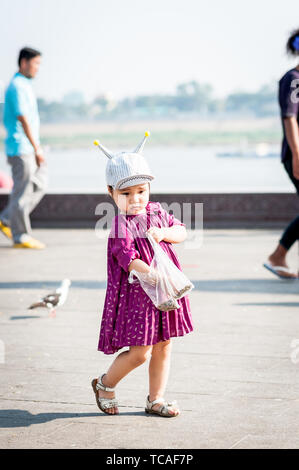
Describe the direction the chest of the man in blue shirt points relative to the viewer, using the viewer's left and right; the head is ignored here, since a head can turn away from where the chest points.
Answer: facing to the right of the viewer

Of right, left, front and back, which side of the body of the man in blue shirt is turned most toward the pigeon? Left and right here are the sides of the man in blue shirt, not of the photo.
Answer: right

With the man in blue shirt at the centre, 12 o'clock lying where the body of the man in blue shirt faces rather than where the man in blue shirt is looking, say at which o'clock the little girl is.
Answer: The little girl is roughly at 3 o'clock from the man in blue shirt.

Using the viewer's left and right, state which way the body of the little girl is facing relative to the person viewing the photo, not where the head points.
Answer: facing the viewer and to the right of the viewer
